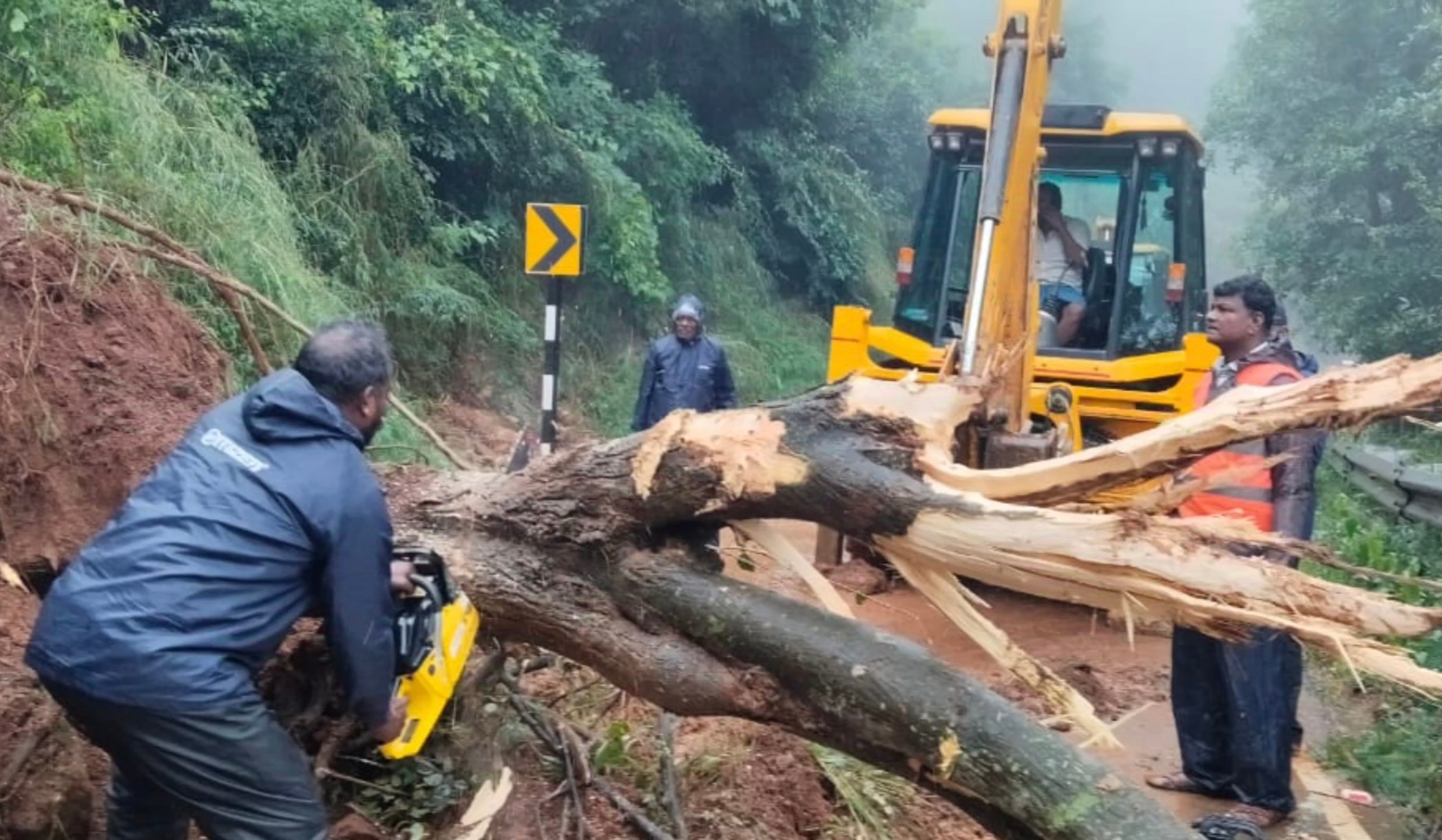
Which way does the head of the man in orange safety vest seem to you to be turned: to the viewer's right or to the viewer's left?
to the viewer's left

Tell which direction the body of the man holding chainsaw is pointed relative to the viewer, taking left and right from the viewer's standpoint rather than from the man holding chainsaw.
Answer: facing away from the viewer and to the right of the viewer

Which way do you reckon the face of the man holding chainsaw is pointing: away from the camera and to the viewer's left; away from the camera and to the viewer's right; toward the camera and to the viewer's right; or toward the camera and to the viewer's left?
away from the camera and to the viewer's right

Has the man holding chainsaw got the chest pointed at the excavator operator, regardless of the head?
yes

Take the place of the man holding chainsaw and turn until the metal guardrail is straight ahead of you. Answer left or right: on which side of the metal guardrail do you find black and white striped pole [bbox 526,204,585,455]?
left

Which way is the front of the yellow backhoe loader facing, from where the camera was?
facing away from the viewer

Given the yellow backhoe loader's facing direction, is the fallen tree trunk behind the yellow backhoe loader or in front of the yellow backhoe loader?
behind

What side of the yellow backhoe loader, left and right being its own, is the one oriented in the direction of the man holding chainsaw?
back

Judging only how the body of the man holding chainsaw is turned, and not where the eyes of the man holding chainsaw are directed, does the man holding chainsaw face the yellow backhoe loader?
yes

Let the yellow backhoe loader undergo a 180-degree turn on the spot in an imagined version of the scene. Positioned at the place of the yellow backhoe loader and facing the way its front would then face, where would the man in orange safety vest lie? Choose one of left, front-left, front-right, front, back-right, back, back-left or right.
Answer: front
